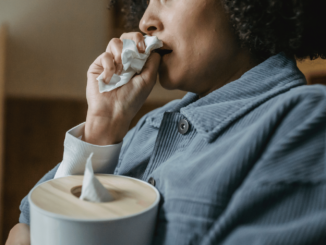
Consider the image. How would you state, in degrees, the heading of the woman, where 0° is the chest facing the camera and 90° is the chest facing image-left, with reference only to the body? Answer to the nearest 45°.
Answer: approximately 45°

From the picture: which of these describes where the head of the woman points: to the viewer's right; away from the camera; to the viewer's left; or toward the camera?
to the viewer's left
